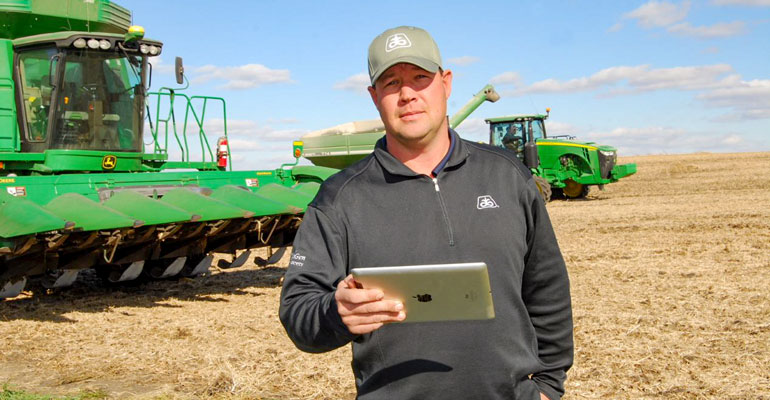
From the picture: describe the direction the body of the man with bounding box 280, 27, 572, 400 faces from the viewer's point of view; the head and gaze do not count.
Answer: toward the camera

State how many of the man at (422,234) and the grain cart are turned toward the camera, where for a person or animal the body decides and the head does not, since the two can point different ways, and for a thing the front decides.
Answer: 1

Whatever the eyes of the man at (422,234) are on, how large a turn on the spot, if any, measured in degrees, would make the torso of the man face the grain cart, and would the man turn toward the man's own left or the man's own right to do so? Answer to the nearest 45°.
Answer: approximately 180°

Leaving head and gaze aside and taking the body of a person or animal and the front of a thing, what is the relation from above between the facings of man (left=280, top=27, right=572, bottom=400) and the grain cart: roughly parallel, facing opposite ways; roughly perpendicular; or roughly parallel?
roughly perpendicular

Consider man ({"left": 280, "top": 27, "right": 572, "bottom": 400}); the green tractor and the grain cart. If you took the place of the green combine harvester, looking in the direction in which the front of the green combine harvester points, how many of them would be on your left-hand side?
2

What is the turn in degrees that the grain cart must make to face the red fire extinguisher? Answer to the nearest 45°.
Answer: approximately 90° to its right

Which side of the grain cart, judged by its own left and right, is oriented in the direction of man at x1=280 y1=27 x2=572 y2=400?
right

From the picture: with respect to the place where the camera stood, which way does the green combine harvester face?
facing the viewer and to the right of the viewer

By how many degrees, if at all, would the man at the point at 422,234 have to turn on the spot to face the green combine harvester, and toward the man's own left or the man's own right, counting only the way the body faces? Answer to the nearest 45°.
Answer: approximately 135° to the man's own right

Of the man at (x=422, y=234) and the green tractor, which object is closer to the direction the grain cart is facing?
the green tractor

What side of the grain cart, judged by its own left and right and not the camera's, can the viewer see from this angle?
right
